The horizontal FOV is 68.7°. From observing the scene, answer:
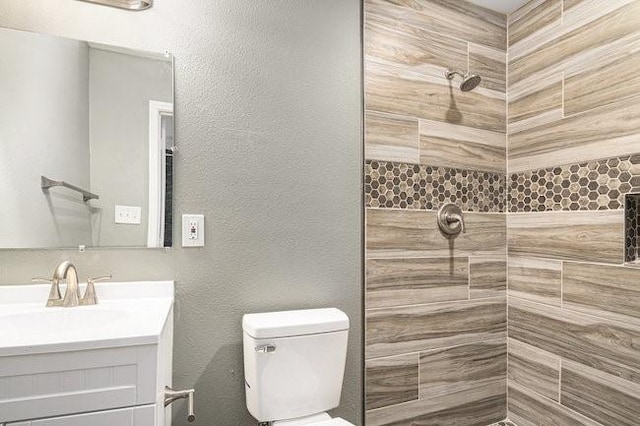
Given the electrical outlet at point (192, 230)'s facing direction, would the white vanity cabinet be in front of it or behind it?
in front

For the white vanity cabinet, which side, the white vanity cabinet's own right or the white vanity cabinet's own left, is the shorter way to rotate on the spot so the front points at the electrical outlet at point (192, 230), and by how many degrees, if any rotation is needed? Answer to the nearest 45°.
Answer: approximately 135° to the white vanity cabinet's own left

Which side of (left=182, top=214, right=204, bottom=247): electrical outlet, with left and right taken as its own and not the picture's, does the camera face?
front

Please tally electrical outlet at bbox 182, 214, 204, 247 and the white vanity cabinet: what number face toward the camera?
2

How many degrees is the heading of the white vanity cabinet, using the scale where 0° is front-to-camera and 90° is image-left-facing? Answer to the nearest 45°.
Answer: approximately 0°
